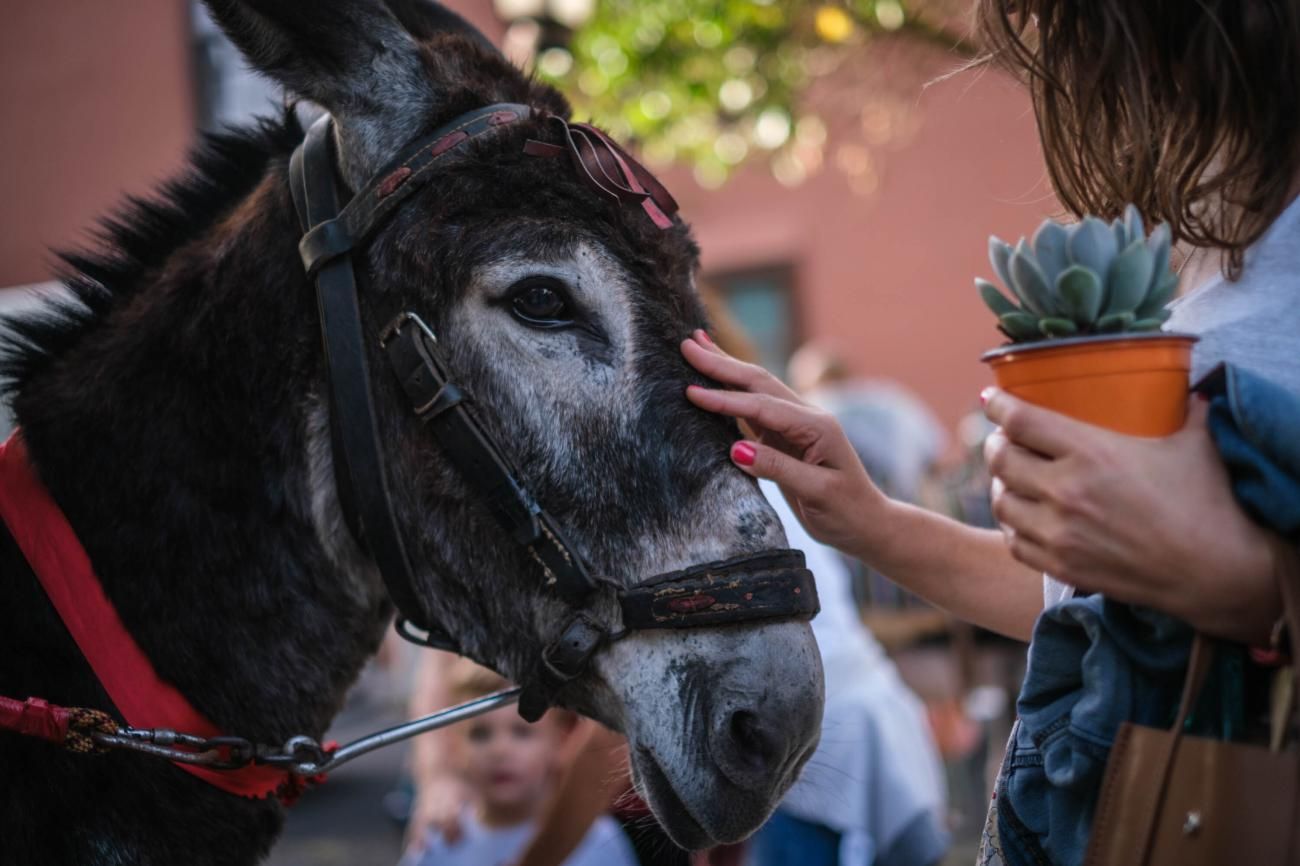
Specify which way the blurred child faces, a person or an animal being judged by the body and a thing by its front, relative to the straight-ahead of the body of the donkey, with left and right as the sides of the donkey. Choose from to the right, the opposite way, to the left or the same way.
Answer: to the right

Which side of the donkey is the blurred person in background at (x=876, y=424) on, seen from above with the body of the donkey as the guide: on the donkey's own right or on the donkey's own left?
on the donkey's own left

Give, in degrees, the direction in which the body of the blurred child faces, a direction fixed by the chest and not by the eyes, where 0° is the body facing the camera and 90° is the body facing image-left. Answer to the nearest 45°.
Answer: approximately 0°

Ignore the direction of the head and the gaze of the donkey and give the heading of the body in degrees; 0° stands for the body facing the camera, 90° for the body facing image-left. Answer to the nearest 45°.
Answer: approximately 270°
